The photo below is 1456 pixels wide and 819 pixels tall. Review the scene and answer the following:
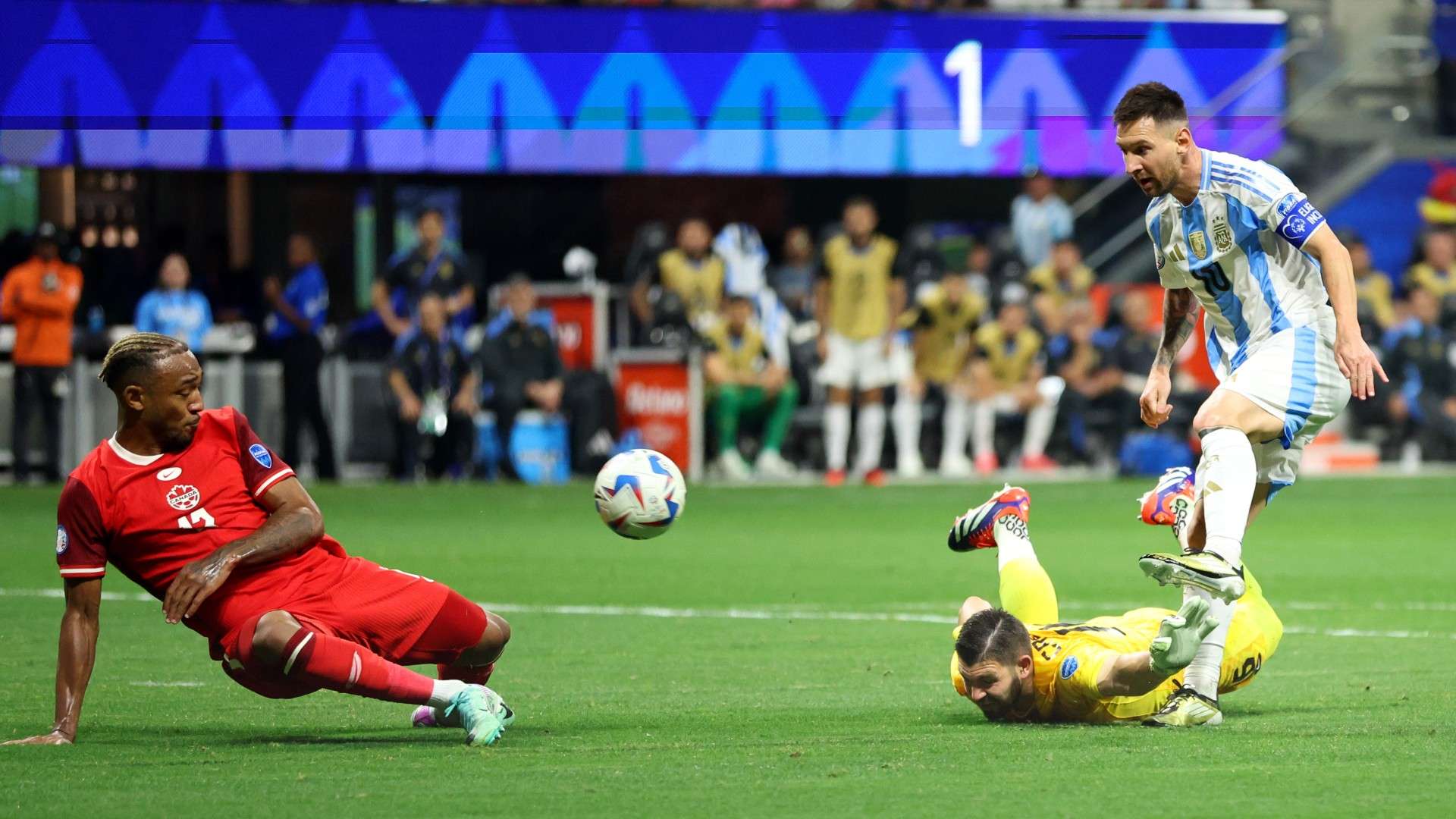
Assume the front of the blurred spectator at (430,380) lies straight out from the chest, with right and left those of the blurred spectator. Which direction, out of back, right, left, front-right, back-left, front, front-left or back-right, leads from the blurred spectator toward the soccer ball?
front

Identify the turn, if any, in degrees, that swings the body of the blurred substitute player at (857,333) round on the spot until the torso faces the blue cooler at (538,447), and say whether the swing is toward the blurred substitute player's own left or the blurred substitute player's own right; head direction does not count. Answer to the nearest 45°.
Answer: approximately 90° to the blurred substitute player's own right

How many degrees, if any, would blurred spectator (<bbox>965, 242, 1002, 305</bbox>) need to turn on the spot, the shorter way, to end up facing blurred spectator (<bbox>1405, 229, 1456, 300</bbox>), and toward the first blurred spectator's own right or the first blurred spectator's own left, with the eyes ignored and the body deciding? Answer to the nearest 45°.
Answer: approximately 90° to the first blurred spectator's own left

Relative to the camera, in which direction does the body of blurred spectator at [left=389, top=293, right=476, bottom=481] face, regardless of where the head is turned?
toward the camera

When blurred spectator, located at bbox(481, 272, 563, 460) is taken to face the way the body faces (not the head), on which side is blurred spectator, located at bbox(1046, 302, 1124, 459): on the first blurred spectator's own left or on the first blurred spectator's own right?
on the first blurred spectator's own left

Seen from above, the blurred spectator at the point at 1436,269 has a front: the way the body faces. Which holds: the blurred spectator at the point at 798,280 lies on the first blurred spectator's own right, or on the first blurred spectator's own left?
on the first blurred spectator's own right

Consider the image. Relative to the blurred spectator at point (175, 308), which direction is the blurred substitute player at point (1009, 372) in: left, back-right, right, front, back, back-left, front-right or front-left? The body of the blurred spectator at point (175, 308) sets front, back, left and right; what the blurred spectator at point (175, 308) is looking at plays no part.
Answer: left

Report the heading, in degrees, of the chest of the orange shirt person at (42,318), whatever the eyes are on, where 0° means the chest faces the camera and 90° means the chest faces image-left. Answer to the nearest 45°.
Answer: approximately 0°

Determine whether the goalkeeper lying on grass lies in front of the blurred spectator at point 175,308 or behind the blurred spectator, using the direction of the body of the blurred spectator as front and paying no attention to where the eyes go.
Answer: in front

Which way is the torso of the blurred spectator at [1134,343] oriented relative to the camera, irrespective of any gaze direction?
toward the camera

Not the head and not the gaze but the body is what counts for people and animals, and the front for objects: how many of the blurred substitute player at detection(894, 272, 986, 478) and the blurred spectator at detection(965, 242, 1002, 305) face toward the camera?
2

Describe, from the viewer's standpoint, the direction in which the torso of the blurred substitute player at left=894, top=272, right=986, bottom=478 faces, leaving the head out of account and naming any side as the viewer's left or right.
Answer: facing the viewer

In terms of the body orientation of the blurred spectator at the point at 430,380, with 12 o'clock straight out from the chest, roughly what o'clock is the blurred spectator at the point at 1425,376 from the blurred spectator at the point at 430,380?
the blurred spectator at the point at 1425,376 is roughly at 9 o'clock from the blurred spectator at the point at 430,380.
